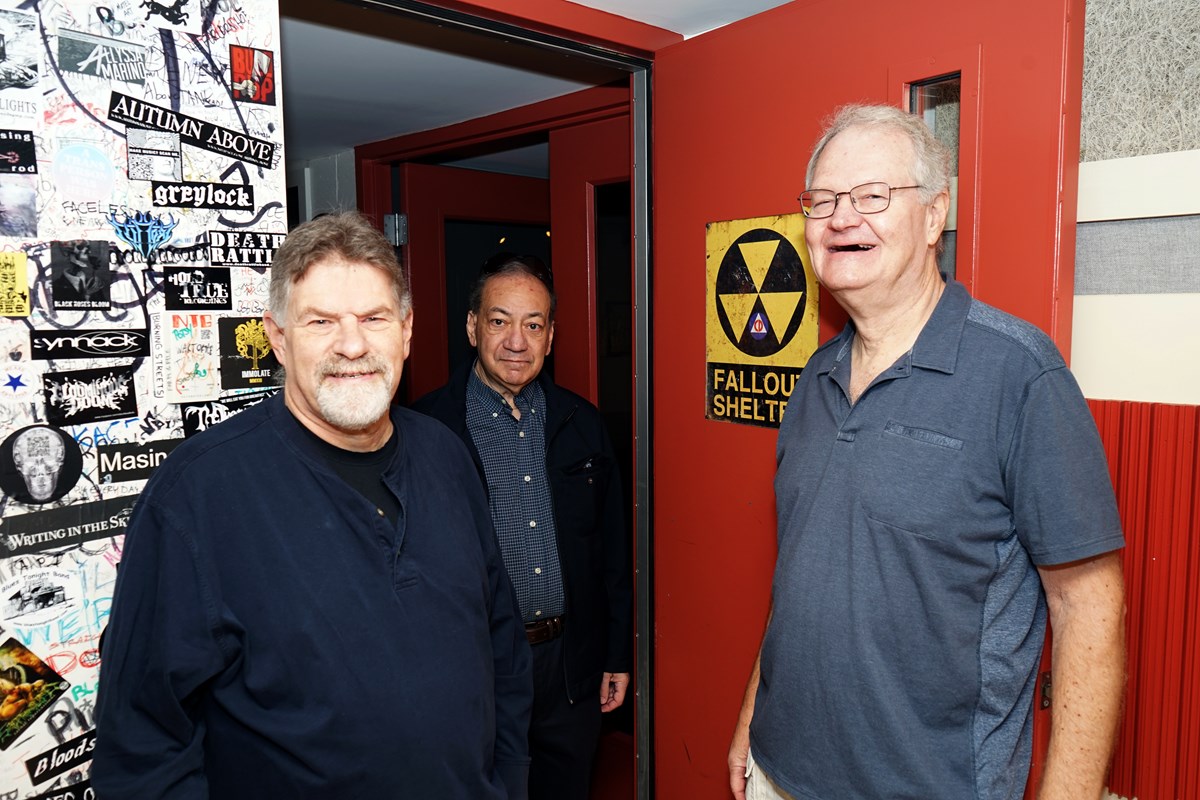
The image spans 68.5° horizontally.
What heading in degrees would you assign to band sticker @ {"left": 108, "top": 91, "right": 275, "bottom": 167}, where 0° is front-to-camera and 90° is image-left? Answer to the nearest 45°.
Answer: approximately 0°

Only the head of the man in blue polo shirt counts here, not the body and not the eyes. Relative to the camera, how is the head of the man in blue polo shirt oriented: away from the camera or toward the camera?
toward the camera

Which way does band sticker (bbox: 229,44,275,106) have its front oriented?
toward the camera

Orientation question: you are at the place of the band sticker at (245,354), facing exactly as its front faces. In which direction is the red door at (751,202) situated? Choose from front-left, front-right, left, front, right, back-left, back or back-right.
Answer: left

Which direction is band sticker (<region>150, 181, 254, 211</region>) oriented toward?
toward the camera

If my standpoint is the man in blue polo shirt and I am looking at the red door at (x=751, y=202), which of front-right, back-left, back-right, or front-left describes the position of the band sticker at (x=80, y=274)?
front-left

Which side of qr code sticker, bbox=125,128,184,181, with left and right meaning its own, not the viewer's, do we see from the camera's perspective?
front

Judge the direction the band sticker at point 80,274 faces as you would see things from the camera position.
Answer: facing the viewer

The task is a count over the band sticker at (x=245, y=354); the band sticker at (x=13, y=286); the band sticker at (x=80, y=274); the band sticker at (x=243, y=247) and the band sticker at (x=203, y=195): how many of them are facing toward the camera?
5

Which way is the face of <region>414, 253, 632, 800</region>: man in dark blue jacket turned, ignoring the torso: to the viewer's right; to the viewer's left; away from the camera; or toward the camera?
toward the camera
